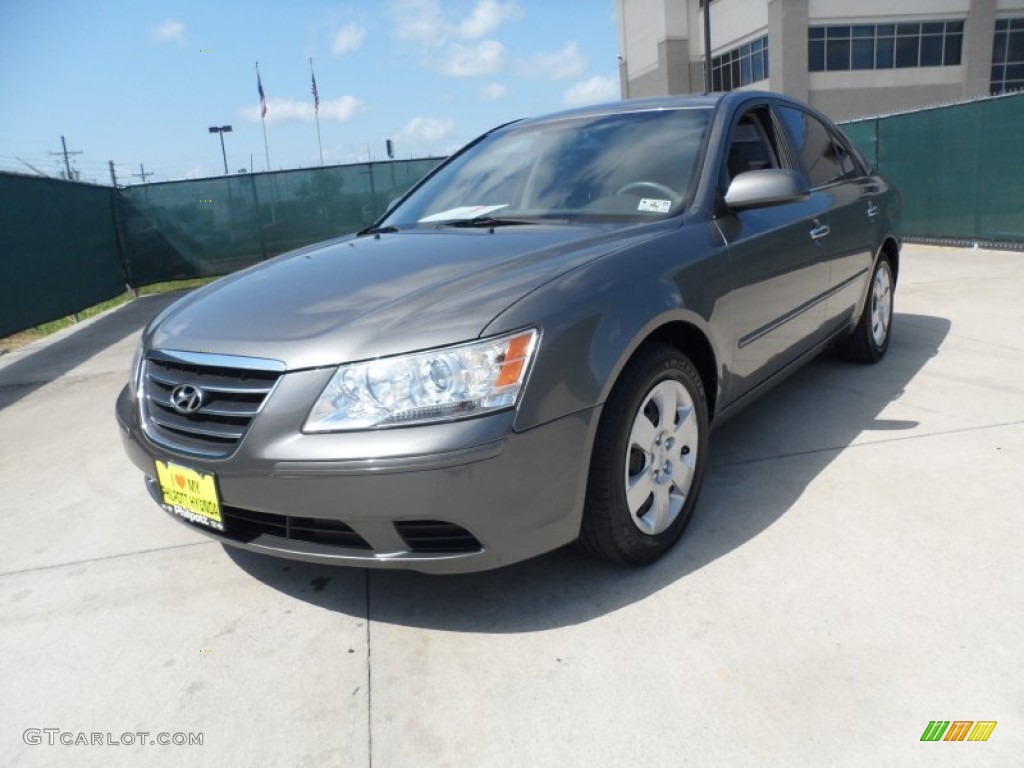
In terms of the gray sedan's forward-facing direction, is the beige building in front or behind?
behind

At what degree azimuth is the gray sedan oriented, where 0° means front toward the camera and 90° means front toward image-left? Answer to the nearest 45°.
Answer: approximately 45°

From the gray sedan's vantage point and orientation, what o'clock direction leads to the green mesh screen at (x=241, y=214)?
The green mesh screen is roughly at 4 o'clock from the gray sedan.

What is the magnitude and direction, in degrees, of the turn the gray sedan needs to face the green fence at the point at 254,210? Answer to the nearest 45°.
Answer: approximately 135° to its right

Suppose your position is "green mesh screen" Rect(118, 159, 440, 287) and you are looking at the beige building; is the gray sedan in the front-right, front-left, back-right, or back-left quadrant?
back-right

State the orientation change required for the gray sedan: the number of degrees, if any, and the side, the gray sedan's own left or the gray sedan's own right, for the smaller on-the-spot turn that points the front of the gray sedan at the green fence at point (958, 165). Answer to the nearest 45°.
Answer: approximately 180°

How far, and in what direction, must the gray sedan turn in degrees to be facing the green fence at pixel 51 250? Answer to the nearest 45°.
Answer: approximately 90° to its right
